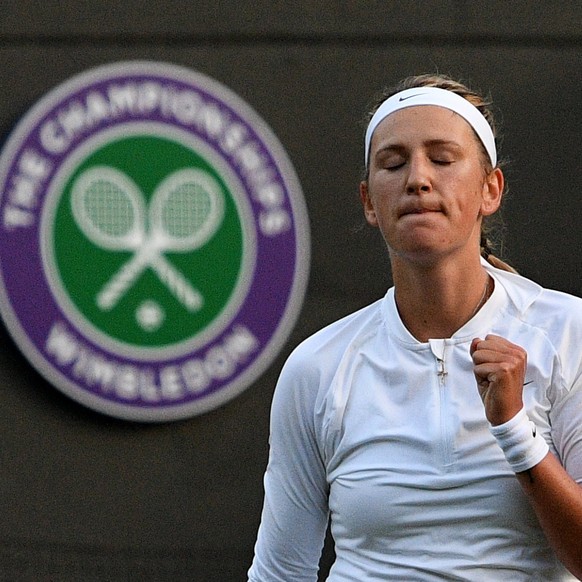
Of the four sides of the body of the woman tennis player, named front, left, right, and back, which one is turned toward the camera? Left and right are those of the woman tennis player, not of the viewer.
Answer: front
